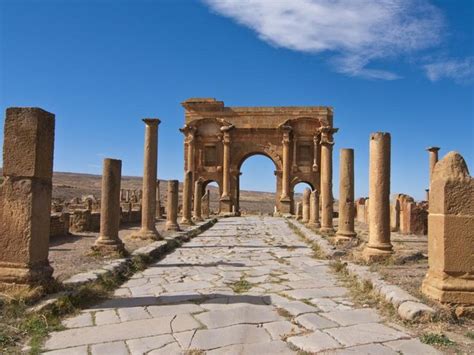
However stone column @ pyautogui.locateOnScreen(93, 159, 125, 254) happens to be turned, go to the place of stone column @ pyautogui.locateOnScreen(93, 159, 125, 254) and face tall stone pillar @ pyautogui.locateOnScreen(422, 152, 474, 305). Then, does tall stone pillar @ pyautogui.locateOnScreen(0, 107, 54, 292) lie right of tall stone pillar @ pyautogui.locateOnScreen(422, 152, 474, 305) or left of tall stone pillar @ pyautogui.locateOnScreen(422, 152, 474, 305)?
right
